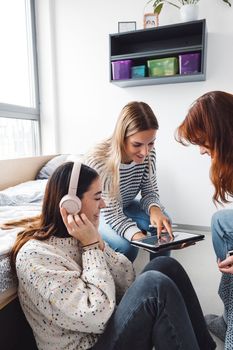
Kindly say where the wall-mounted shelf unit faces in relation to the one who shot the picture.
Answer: facing the viewer and to the left of the viewer

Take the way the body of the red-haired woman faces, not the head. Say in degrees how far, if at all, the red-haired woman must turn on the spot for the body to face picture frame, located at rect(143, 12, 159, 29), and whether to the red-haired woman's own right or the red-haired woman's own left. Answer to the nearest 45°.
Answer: approximately 90° to the red-haired woman's own right

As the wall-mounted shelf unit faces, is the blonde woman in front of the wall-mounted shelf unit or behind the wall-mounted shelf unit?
in front

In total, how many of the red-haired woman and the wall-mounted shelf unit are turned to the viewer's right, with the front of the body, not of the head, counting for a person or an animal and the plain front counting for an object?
0

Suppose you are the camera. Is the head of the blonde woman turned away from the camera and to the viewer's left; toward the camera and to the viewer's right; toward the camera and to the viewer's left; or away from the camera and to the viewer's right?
toward the camera and to the viewer's right

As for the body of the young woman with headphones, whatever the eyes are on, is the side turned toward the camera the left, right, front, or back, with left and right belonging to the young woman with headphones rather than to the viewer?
right

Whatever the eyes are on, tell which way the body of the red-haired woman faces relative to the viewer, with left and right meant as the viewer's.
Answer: facing to the left of the viewer

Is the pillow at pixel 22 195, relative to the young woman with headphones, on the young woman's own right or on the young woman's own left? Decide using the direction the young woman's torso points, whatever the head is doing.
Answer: on the young woman's own left

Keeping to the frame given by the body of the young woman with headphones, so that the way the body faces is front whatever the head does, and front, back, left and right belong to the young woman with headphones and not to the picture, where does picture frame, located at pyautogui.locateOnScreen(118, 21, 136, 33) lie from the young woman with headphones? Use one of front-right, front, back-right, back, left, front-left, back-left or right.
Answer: left

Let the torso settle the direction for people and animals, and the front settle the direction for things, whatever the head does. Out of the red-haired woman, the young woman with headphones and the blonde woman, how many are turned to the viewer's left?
1

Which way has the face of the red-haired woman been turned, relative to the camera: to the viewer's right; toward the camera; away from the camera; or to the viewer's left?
to the viewer's left

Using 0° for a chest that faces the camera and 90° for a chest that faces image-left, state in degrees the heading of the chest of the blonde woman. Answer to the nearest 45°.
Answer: approximately 315°
